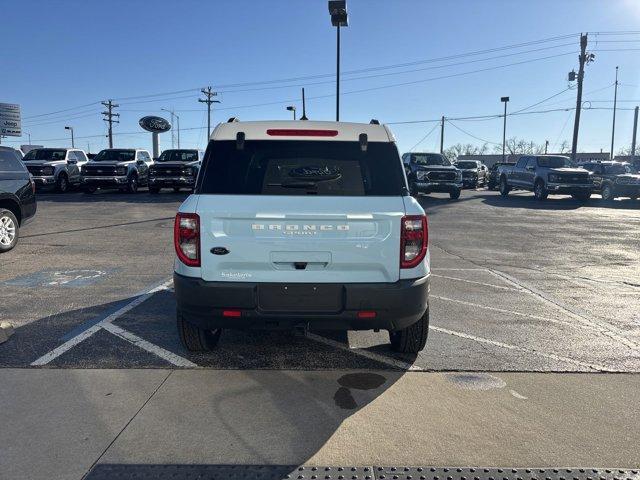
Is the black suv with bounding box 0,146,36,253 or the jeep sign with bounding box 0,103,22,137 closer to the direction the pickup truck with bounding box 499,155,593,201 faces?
the black suv

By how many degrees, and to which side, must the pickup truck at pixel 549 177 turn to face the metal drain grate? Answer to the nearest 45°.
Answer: approximately 45° to its right

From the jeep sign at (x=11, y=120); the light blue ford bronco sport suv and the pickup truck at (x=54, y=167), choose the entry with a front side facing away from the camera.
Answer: the light blue ford bronco sport suv

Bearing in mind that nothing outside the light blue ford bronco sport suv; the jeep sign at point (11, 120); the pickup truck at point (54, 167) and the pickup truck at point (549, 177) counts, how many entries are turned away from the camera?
1

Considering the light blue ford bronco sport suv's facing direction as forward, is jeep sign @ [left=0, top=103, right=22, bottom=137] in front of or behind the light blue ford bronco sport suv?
in front

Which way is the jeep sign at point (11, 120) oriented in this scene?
toward the camera

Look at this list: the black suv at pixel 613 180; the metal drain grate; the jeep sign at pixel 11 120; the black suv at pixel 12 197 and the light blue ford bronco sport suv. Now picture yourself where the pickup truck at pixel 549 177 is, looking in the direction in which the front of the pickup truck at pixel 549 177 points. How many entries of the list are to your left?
1

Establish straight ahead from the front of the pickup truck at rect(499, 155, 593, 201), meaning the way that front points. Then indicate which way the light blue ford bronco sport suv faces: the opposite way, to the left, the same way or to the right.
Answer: the opposite way

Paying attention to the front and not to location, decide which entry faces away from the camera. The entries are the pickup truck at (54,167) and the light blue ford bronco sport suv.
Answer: the light blue ford bronco sport suv

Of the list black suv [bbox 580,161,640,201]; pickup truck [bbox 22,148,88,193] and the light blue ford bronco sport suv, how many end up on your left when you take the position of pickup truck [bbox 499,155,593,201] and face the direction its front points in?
1

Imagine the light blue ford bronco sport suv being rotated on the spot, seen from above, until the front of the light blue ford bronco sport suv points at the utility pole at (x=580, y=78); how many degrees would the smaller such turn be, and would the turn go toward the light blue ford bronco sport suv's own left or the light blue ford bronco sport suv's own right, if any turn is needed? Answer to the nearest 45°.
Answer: approximately 45° to the light blue ford bronco sport suv's own right

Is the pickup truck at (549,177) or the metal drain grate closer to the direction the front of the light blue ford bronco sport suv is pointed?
the pickup truck

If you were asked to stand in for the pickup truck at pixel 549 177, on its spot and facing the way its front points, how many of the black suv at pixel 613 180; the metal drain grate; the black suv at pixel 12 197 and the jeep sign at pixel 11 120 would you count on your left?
1

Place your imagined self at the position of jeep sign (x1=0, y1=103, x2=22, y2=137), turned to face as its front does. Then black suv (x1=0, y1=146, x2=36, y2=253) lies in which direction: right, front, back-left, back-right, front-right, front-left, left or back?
front

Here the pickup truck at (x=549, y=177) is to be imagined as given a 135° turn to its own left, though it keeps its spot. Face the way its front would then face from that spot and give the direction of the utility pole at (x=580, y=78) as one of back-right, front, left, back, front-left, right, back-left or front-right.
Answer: front

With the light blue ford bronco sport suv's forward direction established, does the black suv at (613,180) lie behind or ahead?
ahead

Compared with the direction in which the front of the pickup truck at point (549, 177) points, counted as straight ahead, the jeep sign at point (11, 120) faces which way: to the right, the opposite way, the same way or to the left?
the same way

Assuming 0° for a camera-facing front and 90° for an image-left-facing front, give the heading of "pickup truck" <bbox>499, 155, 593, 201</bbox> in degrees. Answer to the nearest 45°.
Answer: approximately 315°

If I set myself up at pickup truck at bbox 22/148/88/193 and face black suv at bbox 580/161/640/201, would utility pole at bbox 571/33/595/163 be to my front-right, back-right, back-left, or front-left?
front-left

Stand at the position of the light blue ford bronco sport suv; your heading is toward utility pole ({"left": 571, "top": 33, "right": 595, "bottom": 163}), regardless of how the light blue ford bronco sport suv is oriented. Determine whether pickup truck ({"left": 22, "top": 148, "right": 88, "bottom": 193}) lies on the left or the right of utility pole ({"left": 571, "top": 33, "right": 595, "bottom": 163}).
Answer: left

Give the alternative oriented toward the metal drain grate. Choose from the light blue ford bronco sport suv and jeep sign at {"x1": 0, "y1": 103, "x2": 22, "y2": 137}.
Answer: the jeep sign

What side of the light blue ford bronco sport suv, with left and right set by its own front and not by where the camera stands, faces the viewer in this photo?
back
